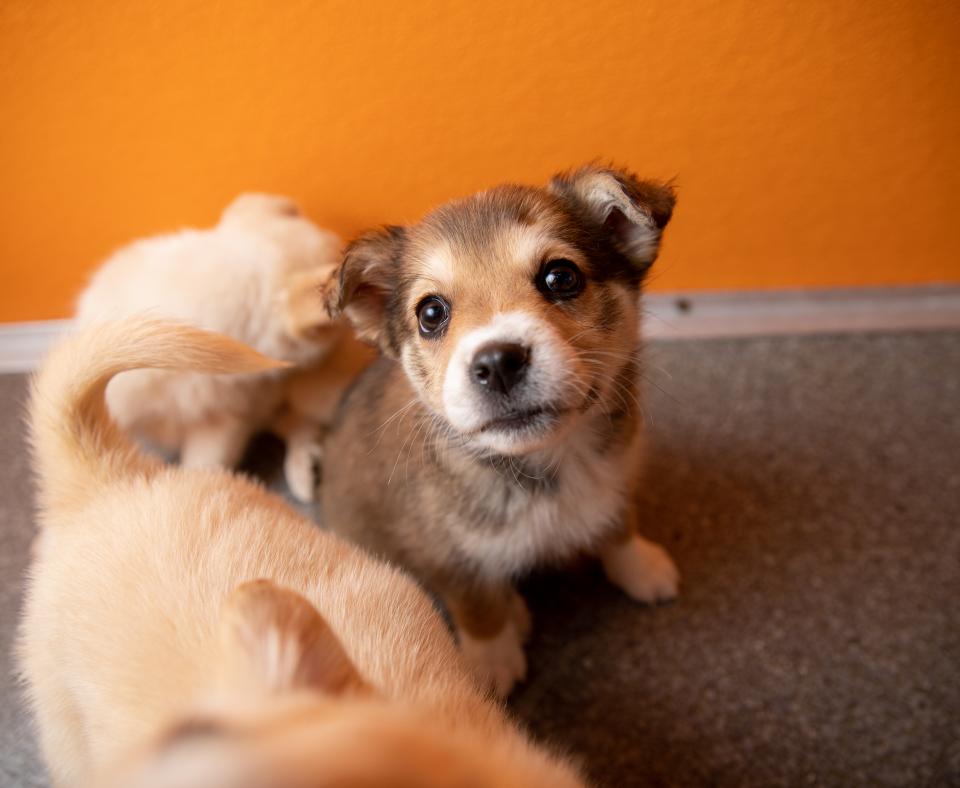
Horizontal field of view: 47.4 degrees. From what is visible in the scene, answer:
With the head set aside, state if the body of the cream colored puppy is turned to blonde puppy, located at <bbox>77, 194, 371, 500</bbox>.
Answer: no

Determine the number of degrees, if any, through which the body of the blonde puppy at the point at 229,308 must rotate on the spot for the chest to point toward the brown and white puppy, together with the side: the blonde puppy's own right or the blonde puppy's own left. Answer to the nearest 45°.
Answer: approximately 45° to the blonde puppy's own right

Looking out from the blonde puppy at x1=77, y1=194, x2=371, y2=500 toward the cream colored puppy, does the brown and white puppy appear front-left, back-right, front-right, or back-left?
front-left

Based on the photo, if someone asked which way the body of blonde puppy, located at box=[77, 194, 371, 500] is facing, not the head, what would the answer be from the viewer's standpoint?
to the viewer's right

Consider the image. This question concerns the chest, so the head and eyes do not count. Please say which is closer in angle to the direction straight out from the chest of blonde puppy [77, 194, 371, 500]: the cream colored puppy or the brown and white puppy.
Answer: the brown and white puppy

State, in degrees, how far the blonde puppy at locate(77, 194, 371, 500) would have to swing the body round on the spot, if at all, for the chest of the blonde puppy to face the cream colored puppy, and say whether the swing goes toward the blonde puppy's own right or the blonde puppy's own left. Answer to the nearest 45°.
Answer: approximately 90° to the blonde puppy's own right
